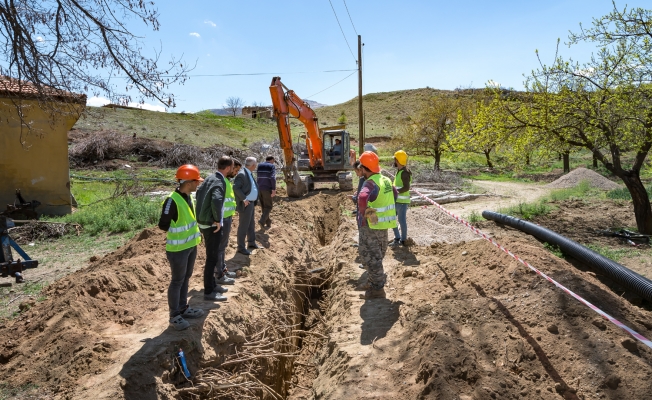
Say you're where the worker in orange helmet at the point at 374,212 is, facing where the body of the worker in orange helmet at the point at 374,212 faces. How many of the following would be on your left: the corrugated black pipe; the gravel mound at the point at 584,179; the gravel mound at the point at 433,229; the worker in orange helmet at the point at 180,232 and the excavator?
1

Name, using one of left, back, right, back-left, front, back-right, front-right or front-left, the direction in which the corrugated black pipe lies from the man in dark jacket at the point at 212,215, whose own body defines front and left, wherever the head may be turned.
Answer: front

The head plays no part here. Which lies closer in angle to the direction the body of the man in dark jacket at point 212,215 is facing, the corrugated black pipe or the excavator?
the corrugated black pipe

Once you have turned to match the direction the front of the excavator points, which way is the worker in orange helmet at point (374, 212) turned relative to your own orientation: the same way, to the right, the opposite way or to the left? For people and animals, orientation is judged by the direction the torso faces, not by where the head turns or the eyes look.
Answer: to the right

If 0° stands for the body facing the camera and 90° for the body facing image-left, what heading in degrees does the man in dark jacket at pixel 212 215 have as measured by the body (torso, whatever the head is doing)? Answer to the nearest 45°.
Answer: approximately 270°

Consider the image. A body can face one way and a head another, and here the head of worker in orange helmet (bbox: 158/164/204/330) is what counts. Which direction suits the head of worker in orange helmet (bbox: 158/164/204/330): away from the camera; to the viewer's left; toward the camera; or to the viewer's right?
to the viewer's right

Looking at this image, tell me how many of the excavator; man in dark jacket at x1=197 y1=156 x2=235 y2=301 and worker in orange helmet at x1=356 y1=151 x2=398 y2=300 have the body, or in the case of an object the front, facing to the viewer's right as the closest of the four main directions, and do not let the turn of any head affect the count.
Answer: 1

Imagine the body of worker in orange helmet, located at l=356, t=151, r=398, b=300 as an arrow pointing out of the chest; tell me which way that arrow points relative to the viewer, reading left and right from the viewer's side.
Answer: facing away from the viewer and to the left of the viewer

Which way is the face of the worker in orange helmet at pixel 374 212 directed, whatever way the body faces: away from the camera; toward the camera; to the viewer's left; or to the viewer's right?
to the viewer's left

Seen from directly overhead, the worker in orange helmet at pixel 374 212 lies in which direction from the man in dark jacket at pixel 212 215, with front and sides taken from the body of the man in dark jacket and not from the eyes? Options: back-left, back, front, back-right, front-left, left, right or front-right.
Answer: front

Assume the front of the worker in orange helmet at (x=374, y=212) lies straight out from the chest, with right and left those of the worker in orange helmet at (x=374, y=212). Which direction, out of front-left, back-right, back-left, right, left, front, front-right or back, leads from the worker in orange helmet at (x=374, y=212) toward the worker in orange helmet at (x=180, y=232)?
left

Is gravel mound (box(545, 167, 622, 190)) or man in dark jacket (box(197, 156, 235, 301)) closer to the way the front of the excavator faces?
the man in dark jacket

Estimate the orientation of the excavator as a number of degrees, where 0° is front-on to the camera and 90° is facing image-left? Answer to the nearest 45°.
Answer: approximately 45°

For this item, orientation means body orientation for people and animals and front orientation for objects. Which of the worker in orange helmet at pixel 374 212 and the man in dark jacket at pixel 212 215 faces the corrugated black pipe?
the man in dark jacket

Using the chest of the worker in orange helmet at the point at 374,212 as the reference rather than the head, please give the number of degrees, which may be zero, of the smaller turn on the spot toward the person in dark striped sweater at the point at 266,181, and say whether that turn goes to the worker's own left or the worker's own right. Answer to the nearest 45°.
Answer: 0° — they already face them
